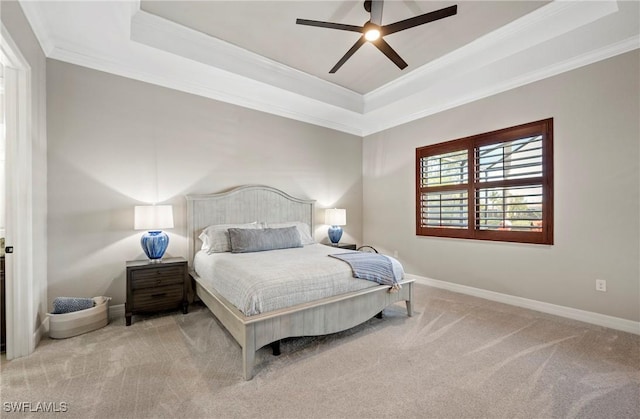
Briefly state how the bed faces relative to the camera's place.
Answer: facing the viewer and to the right of the viewer

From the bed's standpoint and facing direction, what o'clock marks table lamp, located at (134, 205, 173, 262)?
The table lamp is roughly at 5 o'clock from the bed.

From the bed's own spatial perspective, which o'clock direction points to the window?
The window is roughly at 10 o'clock from the bed.
